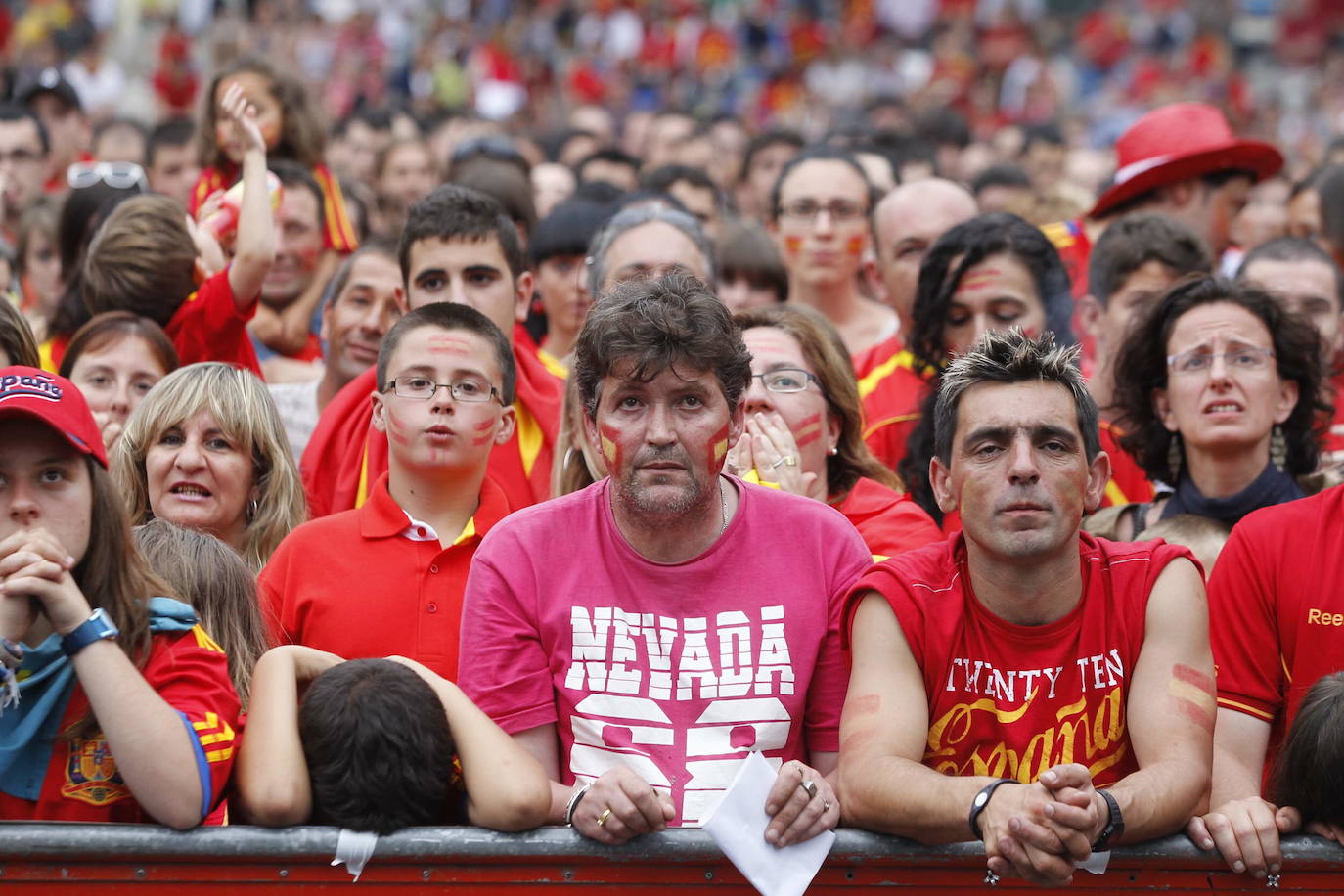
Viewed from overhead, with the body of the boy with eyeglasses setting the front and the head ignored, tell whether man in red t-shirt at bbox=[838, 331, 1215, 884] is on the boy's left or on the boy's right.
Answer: on the boy's left

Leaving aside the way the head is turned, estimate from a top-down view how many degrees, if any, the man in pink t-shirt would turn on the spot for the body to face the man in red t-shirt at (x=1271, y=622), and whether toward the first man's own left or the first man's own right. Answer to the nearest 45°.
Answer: approximately 90° to the first man's own left

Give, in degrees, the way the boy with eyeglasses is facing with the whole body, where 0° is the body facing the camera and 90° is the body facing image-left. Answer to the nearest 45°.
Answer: approximately 0°

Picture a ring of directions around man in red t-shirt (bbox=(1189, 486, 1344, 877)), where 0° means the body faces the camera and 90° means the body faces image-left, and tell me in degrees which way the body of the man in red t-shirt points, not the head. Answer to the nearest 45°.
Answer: approximately 0°
